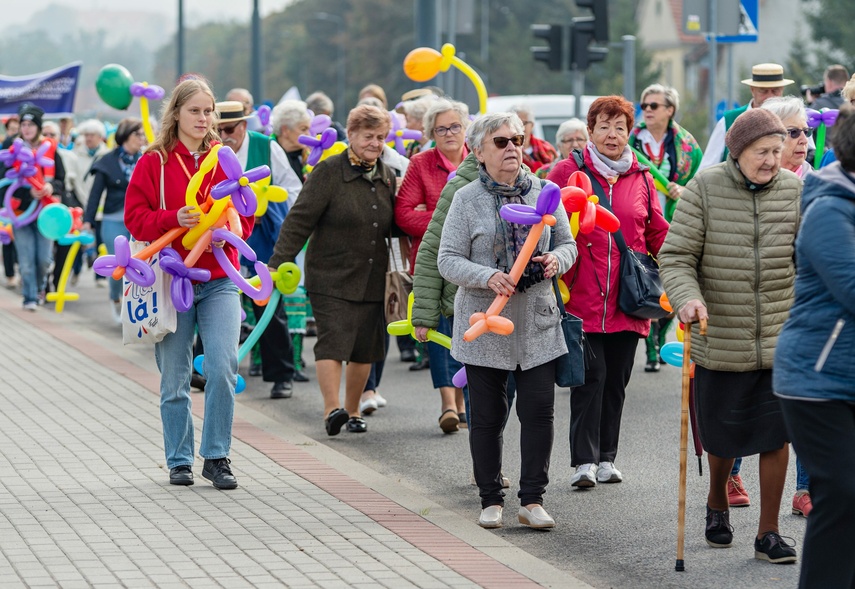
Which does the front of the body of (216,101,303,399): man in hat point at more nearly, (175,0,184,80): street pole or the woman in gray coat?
the woman in gray coat

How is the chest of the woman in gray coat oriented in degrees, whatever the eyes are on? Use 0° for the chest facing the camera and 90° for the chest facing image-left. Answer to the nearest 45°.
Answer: approximately 0°

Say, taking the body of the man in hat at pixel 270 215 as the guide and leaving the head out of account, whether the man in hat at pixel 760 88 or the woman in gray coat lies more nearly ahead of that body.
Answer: the woman in gray coat

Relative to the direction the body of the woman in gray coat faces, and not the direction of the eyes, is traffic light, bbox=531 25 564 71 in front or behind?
behind

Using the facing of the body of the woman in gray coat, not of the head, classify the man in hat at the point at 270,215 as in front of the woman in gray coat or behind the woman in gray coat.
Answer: behind

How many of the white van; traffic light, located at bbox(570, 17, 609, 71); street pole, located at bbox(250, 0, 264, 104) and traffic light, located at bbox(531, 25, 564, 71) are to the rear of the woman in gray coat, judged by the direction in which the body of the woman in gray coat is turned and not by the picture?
4

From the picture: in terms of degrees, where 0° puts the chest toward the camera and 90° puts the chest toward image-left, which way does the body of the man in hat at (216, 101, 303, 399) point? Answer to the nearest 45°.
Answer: approximately 45°

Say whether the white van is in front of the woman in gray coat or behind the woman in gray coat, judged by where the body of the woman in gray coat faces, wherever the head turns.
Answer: behind

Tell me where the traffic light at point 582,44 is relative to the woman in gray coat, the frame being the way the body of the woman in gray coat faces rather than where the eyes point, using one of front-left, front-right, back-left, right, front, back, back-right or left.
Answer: back

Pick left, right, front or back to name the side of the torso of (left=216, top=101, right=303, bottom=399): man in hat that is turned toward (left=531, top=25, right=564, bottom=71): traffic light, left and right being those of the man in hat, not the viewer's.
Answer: back

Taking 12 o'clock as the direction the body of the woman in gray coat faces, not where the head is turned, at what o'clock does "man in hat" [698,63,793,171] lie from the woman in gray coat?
The man in hat is roughly at 7 o'clock from the woman in gray coat.
